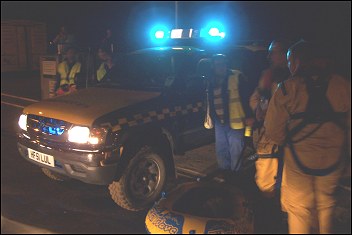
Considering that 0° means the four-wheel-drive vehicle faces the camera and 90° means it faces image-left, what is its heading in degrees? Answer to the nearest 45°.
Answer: approximately 45°

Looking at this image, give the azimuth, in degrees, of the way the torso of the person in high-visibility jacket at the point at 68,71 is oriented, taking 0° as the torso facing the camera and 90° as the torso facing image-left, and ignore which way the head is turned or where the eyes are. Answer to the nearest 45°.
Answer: approximately 0°

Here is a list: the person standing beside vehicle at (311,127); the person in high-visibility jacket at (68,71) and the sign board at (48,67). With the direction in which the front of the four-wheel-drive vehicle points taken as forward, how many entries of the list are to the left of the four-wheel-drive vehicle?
1

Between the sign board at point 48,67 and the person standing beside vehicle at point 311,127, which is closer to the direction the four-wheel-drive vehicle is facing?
the person standing beside vehicle

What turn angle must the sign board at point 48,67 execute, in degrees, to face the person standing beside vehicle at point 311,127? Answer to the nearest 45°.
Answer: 0° — it already faces them

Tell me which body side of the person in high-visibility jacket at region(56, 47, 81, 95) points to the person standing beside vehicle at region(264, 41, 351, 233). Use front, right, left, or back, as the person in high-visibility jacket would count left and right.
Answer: front

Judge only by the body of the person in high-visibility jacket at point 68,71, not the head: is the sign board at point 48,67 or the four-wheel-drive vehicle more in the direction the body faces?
the four-wheel-drive vehicle

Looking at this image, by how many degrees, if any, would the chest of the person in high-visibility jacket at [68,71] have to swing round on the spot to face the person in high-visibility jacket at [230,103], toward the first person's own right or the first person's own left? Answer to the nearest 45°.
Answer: approximately 45° to the first person's own left

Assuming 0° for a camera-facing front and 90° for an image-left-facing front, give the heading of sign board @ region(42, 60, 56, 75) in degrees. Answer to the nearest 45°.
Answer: approximately 0°

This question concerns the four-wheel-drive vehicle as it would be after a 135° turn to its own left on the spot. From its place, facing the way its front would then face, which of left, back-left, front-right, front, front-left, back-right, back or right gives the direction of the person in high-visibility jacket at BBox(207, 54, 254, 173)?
front

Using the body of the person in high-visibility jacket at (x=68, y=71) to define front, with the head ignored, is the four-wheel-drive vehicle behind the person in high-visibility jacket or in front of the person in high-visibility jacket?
in front

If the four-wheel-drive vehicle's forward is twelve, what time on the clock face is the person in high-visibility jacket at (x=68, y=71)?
The person in high-visibility jacket is roughly at 4 o'clock from the four-wheel-drive vehicle.

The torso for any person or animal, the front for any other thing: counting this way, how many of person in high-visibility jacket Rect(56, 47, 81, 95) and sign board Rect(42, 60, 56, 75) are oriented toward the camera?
2
